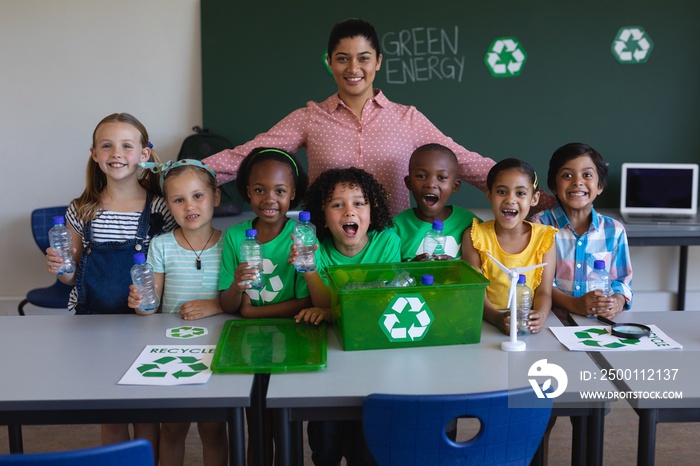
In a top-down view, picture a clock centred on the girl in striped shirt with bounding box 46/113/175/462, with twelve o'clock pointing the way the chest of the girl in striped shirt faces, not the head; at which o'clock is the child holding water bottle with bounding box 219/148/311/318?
The child holding water bottle is roughly at 10 o'clock from the girl in striped shirt.

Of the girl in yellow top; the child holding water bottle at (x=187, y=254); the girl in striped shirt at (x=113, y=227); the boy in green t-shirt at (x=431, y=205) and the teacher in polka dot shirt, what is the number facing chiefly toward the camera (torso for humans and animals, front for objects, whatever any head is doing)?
5

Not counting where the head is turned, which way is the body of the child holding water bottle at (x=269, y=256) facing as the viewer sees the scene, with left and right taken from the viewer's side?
facing the viewer

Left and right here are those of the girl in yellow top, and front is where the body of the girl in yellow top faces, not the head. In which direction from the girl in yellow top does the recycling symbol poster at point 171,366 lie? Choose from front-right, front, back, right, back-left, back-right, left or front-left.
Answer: front-right

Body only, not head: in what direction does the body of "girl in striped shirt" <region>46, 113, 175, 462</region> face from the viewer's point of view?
toward the camera

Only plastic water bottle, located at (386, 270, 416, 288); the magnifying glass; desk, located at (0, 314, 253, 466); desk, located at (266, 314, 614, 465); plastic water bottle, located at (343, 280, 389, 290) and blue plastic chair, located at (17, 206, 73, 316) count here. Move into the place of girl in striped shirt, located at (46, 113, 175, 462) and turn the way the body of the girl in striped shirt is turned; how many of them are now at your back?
1

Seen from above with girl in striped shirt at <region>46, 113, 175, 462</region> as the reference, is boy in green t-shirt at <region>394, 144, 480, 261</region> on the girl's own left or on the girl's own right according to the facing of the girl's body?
on the girl's own left

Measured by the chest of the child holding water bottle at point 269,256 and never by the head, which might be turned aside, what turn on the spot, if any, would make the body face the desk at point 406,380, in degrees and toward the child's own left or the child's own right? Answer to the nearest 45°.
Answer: approximately 45° to the child's own left

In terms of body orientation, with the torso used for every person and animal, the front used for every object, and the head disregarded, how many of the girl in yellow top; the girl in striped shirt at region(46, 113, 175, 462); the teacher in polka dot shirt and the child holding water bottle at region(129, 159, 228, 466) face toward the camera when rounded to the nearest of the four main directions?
4

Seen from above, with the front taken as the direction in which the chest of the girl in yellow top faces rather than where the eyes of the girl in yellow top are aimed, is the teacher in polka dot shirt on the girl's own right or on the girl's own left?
on the girl's own right

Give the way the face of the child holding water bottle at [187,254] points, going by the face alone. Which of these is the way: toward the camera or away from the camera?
toward the camera

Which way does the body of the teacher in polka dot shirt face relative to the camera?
toward the camera

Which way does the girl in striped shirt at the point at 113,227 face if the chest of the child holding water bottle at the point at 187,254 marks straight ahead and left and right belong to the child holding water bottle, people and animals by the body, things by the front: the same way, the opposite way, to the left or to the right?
the same way

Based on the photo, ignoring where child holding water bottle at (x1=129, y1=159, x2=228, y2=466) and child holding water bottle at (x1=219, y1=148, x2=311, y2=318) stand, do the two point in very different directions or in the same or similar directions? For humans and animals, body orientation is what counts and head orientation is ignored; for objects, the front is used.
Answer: same or similar directions

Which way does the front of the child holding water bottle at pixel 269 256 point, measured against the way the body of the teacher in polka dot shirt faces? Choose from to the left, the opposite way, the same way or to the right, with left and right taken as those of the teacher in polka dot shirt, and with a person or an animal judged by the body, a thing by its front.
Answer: the same way

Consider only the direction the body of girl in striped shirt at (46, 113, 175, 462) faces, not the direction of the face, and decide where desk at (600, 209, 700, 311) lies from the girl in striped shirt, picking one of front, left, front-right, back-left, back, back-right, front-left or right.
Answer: left

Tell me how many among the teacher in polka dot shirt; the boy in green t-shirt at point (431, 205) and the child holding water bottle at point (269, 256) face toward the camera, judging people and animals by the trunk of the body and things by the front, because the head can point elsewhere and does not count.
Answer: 3

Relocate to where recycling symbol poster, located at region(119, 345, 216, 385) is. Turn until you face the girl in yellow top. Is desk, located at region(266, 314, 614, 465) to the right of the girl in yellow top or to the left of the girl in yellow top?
right
